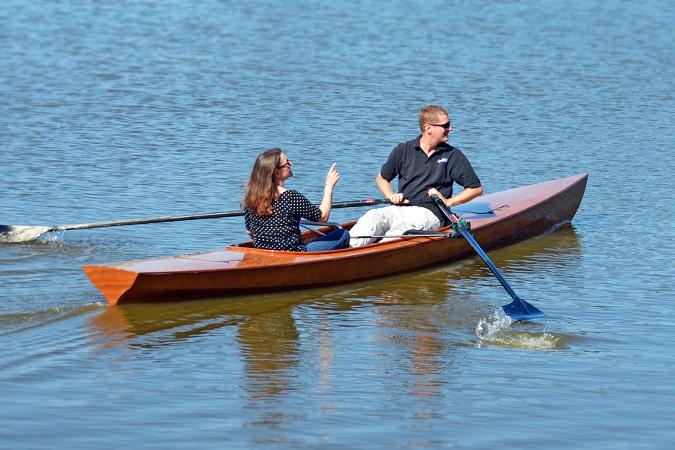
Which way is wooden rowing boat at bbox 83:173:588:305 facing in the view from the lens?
facing away from the viewer and to the right of the viewer

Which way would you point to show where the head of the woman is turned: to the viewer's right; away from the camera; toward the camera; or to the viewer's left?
to the viewer's right

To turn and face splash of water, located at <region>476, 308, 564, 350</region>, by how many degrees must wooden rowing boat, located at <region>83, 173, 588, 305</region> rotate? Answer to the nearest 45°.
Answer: approximately 90° to its right

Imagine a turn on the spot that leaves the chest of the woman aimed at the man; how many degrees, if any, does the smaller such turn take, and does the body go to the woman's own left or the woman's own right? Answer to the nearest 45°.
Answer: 0° — they already face them

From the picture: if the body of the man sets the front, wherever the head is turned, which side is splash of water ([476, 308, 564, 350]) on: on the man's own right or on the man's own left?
on the man's own left

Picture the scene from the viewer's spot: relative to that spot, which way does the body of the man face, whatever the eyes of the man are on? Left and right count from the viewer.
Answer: facing the viewer and to the left of the viewer

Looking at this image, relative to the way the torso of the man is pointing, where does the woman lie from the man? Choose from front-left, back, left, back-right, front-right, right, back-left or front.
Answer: front

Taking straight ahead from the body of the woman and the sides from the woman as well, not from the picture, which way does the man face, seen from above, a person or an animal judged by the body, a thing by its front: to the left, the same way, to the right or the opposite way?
the opposite way

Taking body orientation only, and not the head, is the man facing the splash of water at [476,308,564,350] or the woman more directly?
the woman
